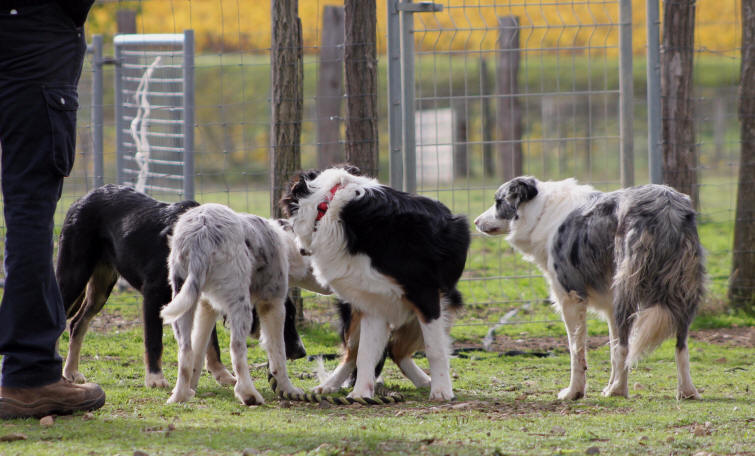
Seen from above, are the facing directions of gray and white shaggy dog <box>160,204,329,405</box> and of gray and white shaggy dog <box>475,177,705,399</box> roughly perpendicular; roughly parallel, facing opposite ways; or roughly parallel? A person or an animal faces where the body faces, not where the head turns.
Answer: roughly perpendicular

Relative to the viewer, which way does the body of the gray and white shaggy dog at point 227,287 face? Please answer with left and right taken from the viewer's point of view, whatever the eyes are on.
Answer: facing away from the viewer and to the right of the viewer

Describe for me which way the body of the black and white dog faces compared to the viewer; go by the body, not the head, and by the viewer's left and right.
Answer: facing the viewer and to the left of the viewer

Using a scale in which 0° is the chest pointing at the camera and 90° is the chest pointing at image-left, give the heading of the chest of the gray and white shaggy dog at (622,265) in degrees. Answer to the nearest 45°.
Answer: approximately 135°

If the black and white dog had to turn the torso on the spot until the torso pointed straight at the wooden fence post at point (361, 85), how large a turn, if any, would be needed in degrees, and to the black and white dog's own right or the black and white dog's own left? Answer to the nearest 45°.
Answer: approximately 135° to the black and white dog's own right

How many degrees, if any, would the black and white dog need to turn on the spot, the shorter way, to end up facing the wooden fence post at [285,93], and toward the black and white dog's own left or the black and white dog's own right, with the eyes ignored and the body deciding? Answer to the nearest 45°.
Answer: approximately 135° to the black and white dog's own right

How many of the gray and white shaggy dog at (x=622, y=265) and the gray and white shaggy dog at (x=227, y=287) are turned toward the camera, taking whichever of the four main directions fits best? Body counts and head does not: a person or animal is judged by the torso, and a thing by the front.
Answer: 0

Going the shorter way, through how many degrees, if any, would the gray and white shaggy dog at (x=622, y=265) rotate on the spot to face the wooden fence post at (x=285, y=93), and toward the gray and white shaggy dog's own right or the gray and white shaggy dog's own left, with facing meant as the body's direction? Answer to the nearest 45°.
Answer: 0° — it already faces it

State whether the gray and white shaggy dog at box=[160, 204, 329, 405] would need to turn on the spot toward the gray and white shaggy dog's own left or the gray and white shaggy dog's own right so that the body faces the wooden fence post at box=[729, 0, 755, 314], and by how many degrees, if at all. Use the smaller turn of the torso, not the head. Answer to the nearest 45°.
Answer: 0° — it already faces it
